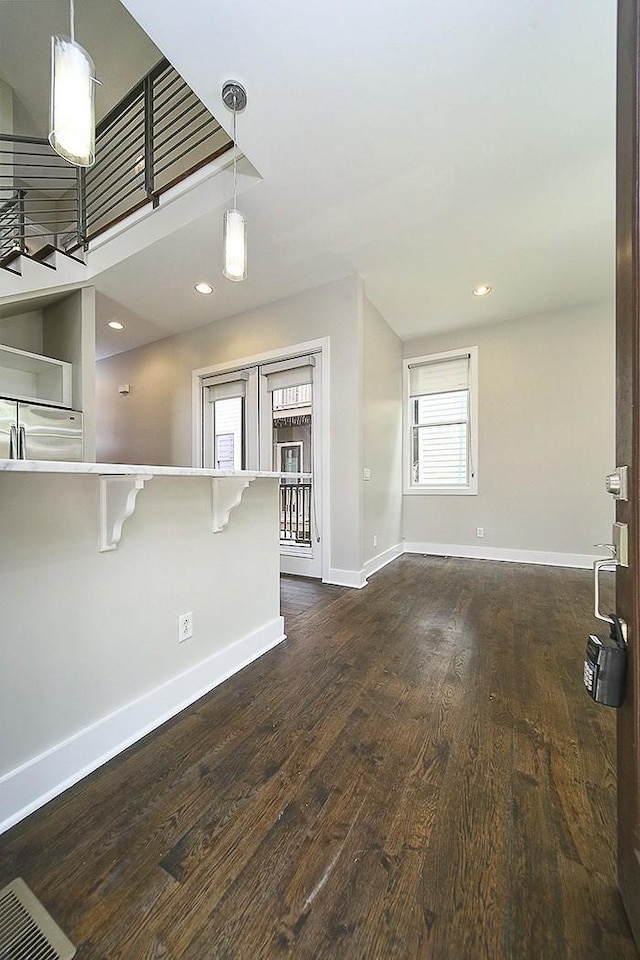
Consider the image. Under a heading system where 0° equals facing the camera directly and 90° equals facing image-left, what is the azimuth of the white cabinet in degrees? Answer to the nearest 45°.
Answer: approximately 315°

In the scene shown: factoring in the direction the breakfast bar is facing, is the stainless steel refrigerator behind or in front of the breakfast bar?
behind

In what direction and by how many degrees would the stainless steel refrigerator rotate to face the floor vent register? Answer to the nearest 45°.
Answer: approximately 45° to its right

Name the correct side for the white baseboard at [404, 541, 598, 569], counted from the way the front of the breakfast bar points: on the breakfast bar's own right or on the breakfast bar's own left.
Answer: on the breakfast bar's own left

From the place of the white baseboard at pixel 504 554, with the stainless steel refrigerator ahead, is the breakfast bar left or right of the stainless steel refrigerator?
left

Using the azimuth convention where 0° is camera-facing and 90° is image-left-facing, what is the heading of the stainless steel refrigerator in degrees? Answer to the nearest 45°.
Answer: approximately 315°
